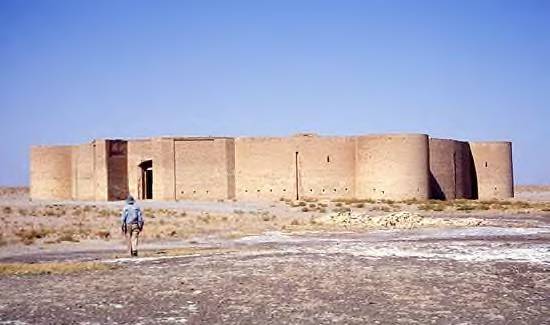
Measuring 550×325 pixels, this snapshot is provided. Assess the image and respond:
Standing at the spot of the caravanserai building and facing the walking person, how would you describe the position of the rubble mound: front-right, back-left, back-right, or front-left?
front-left

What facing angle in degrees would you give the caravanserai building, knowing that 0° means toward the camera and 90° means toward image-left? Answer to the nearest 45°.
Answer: approximately 45°

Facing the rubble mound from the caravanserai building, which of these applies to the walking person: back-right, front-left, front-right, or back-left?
front-right

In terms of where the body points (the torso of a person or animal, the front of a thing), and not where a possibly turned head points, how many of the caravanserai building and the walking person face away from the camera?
1

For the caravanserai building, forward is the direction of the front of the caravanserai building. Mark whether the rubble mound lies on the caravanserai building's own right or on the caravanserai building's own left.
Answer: on the caravanserai building's own left

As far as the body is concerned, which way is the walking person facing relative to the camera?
away from the camera

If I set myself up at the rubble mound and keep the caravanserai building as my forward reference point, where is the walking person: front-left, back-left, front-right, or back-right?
back-left

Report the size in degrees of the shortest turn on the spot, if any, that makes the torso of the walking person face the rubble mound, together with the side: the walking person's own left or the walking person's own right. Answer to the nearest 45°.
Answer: approximately 45° to the walking person's own right

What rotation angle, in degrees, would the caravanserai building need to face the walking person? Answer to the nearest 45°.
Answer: approximately 45° to its left

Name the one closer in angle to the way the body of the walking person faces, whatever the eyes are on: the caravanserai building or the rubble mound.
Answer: the caravanserai building

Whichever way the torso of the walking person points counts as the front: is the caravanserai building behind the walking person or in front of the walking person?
in front

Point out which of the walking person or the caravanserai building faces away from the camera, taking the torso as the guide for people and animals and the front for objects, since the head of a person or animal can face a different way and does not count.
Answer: the walking person
